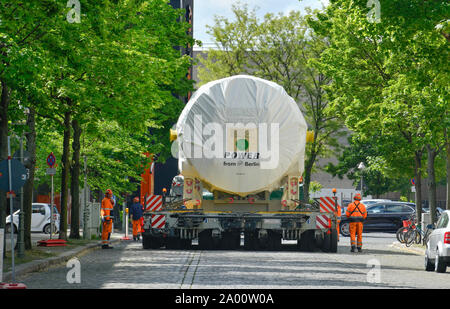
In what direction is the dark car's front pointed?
to the viewer's left

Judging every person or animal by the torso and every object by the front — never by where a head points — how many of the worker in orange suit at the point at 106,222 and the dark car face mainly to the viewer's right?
1

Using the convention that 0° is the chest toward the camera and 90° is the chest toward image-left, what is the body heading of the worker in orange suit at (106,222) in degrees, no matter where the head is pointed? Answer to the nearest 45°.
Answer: approximately 270°

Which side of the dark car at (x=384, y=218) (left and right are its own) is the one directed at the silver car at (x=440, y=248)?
left
